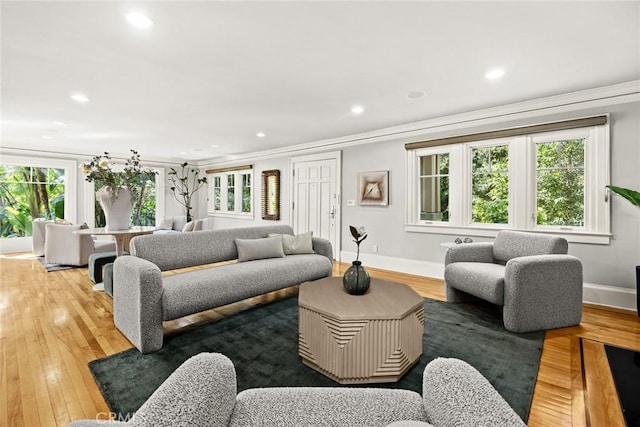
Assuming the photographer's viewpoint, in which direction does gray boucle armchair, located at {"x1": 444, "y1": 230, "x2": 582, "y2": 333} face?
facing the viewer and to the left of the viewer

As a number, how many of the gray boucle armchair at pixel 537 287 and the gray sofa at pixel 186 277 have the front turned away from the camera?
0

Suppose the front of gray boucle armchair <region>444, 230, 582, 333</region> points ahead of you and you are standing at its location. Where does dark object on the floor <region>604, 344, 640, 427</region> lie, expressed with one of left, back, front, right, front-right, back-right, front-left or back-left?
left

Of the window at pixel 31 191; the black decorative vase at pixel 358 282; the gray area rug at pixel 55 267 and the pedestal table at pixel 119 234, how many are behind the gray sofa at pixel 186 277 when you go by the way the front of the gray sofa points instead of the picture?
3

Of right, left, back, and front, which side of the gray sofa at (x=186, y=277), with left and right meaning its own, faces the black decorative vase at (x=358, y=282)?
front

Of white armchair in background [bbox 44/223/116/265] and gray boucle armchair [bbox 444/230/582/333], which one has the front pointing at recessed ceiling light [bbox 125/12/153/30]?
the gray boucle armchair

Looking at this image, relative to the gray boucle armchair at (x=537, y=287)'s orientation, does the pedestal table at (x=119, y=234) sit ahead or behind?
ahead

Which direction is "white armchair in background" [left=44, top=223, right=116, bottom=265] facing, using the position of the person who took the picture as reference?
facing away from the viewer and to the right of the viewer

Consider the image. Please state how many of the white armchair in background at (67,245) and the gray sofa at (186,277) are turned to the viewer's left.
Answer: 0
